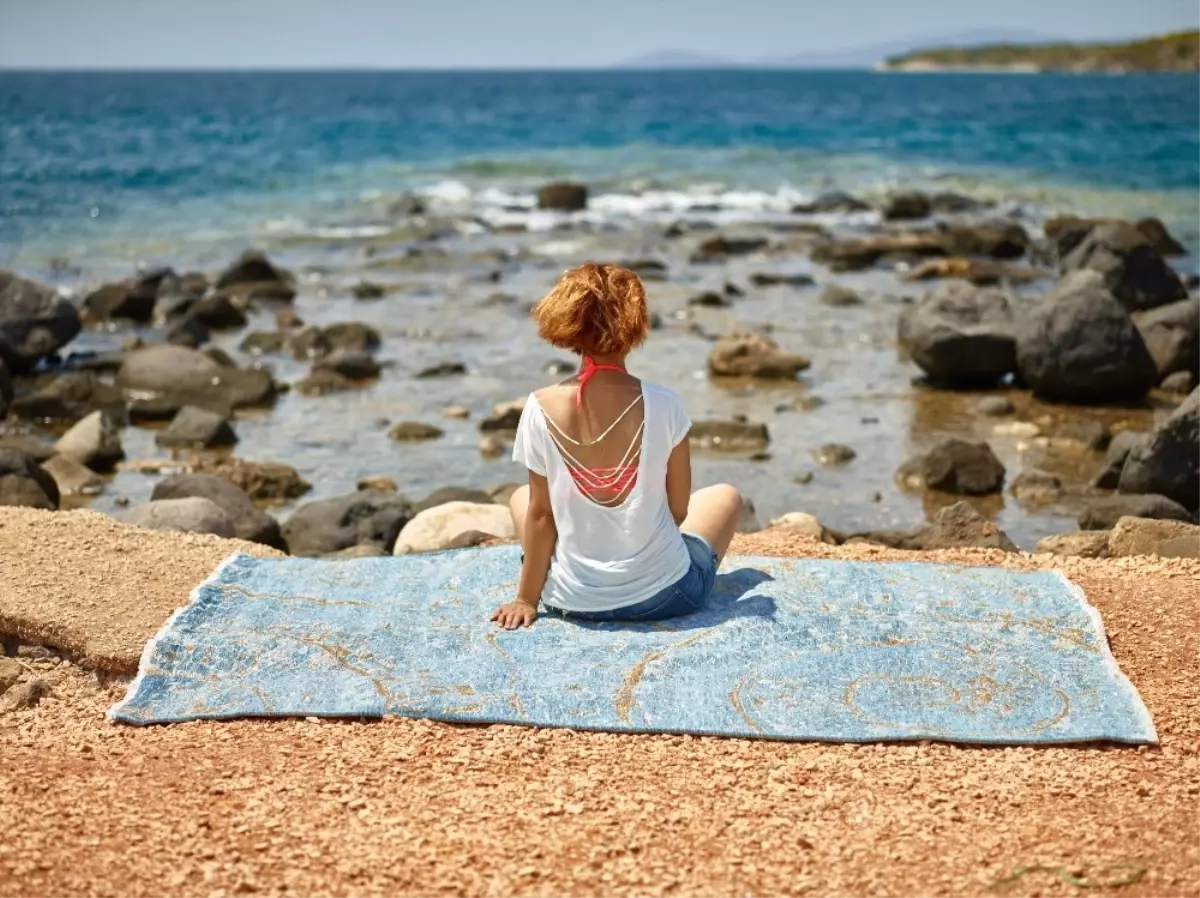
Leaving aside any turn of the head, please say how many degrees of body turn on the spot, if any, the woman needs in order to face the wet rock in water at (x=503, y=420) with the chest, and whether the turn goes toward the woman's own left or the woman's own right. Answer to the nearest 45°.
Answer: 0° — they already face it

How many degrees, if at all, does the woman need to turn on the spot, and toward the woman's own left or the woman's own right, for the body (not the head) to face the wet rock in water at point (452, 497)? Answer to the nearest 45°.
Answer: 0° — they already face it

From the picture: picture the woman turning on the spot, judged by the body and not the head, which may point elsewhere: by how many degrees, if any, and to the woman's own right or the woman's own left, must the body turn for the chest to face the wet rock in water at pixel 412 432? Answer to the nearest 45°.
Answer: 0° — they already face it

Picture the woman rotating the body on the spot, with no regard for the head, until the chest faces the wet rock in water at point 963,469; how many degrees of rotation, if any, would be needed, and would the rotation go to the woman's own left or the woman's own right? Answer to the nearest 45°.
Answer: approximately 45° to the woman's own right

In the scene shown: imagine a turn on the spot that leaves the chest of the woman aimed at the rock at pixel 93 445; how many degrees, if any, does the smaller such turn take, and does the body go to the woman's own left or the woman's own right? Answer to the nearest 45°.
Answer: approximately 45° to the woman's own left

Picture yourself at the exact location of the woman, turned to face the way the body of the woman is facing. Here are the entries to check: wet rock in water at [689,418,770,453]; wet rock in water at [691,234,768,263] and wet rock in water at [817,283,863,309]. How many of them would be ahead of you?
3

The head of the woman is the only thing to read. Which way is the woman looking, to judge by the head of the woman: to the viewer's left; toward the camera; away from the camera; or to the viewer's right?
away from the camera

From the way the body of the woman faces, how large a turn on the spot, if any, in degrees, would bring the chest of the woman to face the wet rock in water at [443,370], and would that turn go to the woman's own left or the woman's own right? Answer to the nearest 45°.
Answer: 0° — they already face it

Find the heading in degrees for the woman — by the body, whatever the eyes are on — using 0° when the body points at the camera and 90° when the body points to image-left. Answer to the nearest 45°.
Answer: approximately 180°
